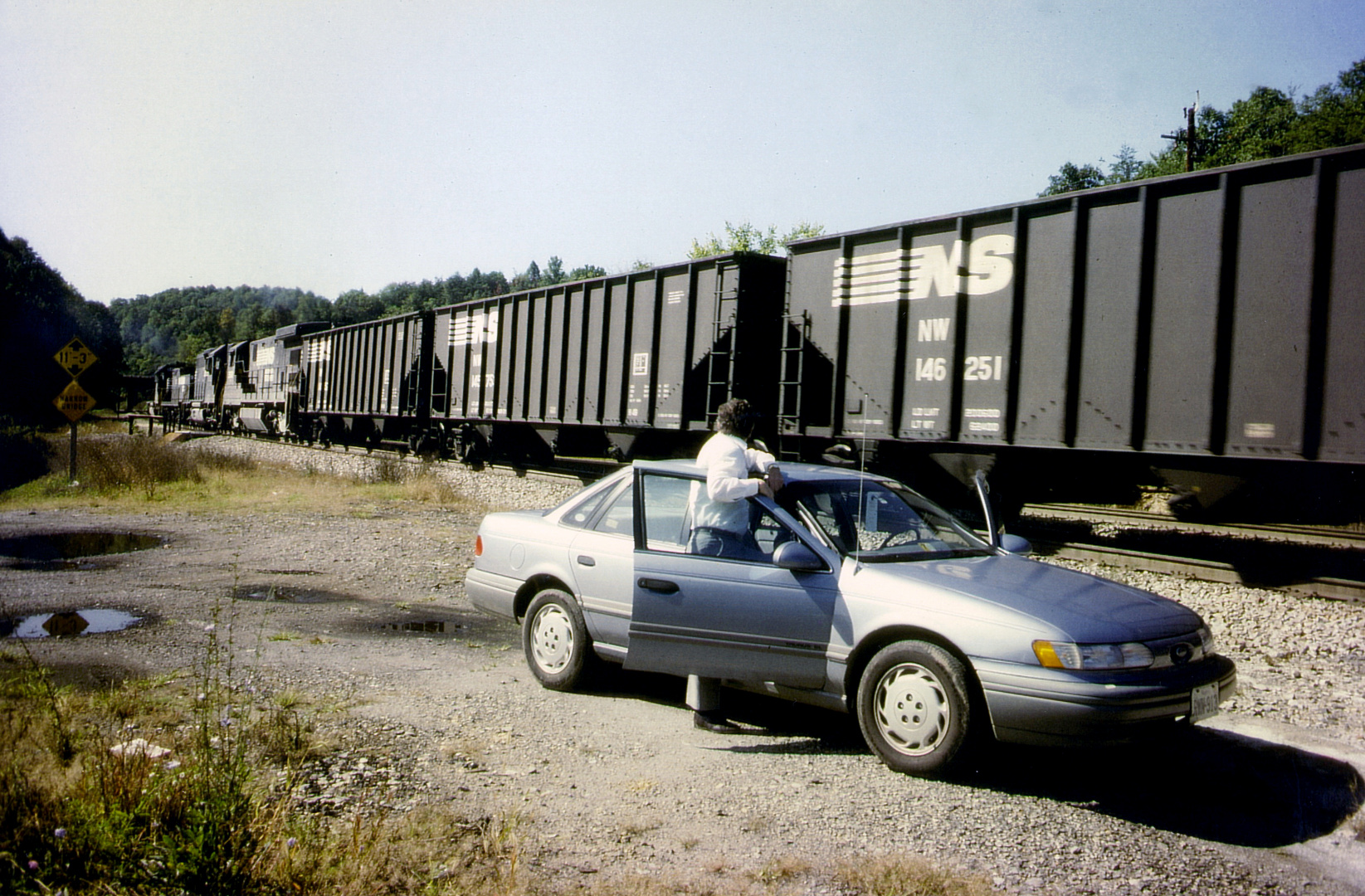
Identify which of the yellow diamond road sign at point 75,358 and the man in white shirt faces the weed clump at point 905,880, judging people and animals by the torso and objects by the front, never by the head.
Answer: the yellow diamond road sign

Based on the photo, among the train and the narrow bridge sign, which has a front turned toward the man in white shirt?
the narrow bridge sign

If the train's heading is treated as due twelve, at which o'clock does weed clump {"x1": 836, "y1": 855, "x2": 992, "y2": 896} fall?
The weed clump is roughly at 8 o'clock from the train.

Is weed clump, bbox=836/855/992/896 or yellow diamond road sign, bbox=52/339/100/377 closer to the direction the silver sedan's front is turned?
the weed clump

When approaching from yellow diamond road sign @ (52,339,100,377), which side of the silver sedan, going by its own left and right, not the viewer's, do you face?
back

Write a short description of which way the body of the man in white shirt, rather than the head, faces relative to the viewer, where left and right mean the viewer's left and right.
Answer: facing away from the viewer and to the right of the viewer

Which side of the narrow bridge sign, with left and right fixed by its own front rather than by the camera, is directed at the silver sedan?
front

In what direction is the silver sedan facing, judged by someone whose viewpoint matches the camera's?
facing the viewer and to the right of the viewer

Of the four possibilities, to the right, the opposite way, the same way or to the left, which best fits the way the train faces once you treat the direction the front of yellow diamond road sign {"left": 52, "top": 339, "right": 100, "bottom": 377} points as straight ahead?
the opposite way
